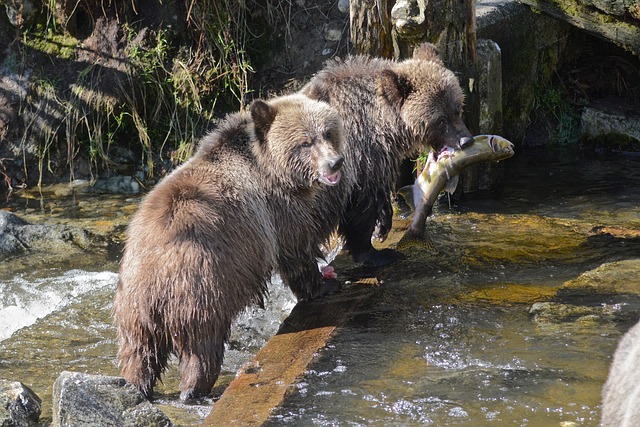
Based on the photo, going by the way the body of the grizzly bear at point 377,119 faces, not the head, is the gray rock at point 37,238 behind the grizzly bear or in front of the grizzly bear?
behind

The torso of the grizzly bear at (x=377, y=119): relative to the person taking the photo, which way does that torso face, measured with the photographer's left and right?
facing to the right of the viewer

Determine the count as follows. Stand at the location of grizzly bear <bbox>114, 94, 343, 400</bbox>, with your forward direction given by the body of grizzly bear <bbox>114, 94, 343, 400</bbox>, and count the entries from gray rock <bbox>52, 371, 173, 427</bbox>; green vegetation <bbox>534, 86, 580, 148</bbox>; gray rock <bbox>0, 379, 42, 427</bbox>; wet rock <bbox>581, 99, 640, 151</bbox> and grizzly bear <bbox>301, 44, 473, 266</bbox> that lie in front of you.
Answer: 3

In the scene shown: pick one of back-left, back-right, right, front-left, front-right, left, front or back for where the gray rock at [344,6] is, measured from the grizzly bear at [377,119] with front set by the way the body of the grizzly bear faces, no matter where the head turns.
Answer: left

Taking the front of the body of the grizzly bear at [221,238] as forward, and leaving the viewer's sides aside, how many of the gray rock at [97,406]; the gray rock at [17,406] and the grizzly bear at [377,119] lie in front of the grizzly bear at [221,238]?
1

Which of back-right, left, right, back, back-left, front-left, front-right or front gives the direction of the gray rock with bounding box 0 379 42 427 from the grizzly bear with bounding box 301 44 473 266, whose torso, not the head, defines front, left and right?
back-right

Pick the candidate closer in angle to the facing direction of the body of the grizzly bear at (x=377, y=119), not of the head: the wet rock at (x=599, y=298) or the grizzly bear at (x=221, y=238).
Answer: the wet rock

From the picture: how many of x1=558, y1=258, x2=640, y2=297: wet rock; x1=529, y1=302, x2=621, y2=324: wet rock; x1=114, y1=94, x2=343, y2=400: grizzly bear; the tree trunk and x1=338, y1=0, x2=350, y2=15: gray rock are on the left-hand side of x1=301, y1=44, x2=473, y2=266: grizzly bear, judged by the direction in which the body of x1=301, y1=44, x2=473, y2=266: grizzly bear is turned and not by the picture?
2

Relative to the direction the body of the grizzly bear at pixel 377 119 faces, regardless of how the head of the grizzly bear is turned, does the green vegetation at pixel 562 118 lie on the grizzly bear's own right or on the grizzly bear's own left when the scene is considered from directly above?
on the grizzly bear's own left

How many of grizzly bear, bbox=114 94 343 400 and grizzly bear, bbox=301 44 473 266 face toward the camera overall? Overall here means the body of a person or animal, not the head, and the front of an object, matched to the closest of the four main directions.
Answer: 0

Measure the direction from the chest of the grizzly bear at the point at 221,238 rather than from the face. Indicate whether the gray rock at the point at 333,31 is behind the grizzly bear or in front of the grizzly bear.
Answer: in front

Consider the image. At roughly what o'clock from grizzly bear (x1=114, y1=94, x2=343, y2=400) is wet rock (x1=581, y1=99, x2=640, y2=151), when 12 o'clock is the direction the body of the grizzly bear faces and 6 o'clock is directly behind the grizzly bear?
The wet rock is roughly at 12 o'clock from the grizzly bear.

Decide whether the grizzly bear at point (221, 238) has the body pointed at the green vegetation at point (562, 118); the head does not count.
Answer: yes

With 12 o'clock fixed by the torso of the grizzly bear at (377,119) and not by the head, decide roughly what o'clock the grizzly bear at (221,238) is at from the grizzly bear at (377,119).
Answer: the grizzly bear at (221,238) is roughly at 4 o'clock from the grizzly bear at (377,119).

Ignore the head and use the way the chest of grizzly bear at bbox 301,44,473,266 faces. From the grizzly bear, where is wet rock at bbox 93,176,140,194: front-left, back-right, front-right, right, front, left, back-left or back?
back-left

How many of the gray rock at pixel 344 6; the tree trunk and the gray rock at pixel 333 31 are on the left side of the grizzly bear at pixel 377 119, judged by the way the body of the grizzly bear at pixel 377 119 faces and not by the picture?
3

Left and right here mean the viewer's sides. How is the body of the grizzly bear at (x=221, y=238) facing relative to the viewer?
facing away from the viewer and to the right of the viewer
